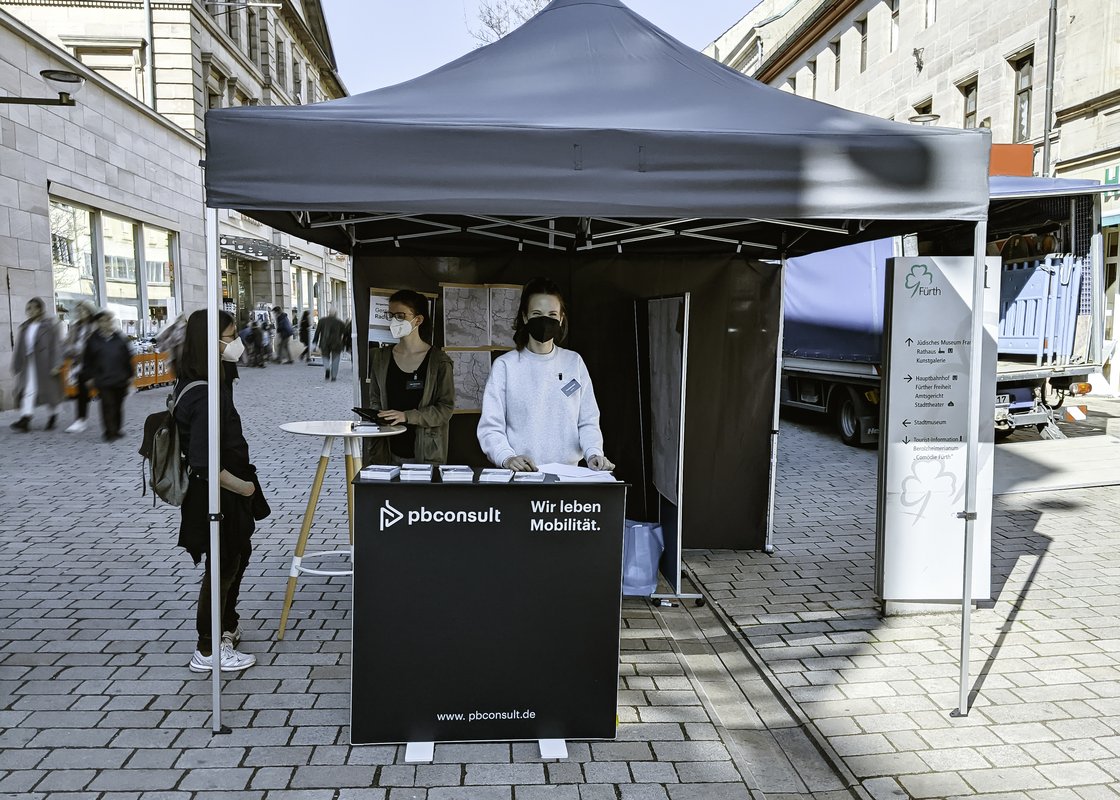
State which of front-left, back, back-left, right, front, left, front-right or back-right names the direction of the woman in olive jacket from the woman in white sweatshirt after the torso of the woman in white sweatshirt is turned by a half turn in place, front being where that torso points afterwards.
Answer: front-left

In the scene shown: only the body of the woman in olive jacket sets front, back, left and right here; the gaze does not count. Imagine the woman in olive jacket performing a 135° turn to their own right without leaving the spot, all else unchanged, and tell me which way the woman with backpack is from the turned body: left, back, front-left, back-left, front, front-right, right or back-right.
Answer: back-left

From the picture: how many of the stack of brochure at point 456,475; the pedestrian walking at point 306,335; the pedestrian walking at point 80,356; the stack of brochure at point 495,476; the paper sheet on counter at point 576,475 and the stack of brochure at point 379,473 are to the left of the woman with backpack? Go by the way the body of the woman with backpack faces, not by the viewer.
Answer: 2

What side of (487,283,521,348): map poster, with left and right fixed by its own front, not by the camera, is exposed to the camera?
front

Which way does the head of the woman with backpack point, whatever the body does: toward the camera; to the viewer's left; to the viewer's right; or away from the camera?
to the viewer's right

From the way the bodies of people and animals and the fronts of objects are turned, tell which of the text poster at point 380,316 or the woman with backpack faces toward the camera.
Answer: the text poster

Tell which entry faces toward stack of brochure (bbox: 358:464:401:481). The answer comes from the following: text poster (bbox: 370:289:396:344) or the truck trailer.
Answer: the text poster

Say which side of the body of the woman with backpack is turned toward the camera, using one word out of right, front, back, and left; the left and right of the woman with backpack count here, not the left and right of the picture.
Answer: right

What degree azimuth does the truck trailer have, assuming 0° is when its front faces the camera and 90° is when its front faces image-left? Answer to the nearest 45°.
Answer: approximately 135°

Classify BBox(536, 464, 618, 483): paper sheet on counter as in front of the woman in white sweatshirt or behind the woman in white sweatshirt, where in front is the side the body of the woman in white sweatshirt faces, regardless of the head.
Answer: in front

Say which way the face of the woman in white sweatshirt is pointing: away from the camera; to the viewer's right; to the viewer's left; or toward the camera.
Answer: toward the camera

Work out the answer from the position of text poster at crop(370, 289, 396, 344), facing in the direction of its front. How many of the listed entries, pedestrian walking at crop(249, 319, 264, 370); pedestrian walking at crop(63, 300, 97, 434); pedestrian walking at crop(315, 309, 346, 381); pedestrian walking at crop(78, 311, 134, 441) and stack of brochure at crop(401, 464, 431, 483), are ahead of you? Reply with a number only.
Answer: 1

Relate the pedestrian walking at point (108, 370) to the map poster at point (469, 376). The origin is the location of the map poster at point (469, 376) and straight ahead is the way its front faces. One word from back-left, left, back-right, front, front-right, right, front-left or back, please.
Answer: back-right

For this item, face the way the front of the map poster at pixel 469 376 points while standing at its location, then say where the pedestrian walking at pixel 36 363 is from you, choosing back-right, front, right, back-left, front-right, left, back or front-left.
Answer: back-right

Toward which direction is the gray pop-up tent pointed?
toward the camera

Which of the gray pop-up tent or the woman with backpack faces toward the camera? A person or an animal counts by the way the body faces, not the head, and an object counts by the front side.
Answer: the gray pop-up tent

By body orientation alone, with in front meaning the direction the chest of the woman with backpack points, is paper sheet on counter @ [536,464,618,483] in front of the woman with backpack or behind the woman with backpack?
in front

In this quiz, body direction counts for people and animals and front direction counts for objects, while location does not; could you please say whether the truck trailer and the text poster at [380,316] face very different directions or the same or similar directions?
very different directions

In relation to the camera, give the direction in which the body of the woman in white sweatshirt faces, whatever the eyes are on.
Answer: toward the camera

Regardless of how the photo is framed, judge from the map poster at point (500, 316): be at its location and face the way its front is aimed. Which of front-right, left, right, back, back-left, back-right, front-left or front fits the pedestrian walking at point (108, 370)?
back-right

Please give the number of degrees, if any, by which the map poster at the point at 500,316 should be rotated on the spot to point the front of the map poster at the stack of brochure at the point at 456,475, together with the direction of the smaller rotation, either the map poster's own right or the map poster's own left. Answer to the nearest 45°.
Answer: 0° — it already faces it
